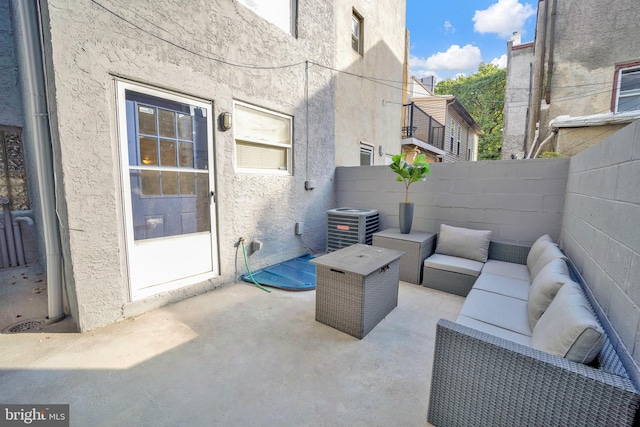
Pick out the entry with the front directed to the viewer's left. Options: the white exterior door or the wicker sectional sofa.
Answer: the wicker sectional sofa

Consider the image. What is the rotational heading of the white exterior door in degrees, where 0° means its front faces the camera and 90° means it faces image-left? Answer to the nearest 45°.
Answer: approximately 315°

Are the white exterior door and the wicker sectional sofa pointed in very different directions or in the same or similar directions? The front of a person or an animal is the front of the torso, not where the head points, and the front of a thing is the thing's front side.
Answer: very different directions

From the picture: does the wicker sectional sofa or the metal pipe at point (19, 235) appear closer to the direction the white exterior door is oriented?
the wicker sectional sofa

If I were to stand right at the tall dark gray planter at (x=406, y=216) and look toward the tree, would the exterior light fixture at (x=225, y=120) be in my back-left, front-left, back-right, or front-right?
back-left

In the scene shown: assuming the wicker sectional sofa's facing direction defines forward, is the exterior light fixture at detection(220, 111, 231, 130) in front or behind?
in front

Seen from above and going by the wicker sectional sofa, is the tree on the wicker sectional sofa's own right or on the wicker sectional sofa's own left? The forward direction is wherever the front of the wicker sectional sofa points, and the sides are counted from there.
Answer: on the wicker sectional sofa's own right

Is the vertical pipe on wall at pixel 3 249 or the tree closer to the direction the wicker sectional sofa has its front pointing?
the vertical pipe on wall

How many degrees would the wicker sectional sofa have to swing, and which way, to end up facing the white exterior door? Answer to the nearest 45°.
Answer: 0° — it already faces it

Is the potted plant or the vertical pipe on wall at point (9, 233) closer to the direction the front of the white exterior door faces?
the potted plant

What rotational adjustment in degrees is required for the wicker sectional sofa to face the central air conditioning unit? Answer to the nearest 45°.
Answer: approximately 45° to its right

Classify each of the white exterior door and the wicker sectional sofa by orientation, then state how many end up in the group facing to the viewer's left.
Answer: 1

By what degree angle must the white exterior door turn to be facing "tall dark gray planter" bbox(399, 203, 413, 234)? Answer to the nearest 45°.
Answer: approximately 45° to its left

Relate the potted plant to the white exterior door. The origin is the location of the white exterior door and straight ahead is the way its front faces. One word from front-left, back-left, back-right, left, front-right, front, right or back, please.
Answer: front-left

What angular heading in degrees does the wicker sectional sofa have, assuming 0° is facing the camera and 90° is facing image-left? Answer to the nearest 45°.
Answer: approximately 90°
